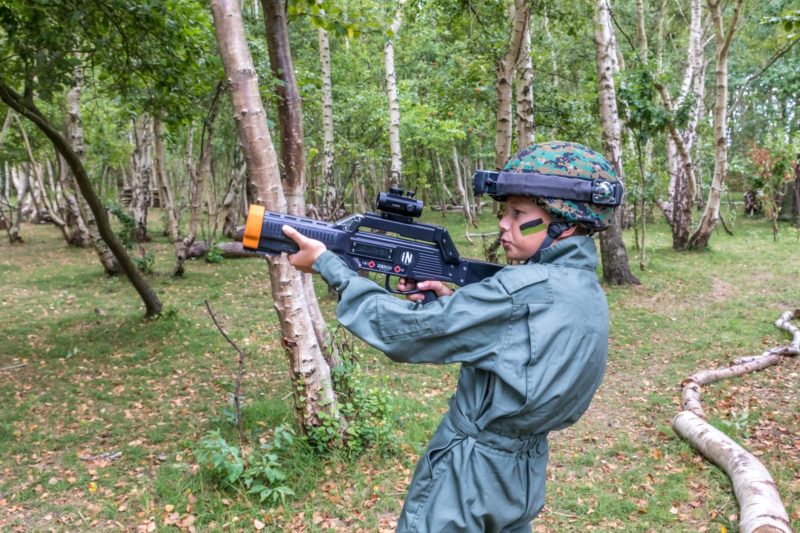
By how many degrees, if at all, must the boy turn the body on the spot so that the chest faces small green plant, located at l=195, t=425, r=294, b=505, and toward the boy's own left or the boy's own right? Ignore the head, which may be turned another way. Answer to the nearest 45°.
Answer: approximately 45° to the boy's own right

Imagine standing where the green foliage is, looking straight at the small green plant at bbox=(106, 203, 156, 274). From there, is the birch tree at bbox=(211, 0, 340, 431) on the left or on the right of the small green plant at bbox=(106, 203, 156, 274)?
left

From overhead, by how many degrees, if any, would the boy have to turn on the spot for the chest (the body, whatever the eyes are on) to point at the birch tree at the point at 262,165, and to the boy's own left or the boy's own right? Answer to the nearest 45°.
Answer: approximately 45° to the boy's own right

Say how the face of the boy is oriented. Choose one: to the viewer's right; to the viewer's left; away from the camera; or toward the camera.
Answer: to the viewer's left

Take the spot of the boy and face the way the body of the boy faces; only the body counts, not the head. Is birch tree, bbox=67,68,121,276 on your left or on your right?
on your right

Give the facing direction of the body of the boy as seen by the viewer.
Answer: to the viewer's left

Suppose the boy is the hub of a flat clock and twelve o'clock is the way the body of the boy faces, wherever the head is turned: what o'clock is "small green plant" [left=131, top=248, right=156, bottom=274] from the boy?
The small green plant is roughly at 2 o'clock from the boy.

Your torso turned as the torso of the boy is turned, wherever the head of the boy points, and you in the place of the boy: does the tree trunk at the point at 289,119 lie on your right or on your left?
on your right
